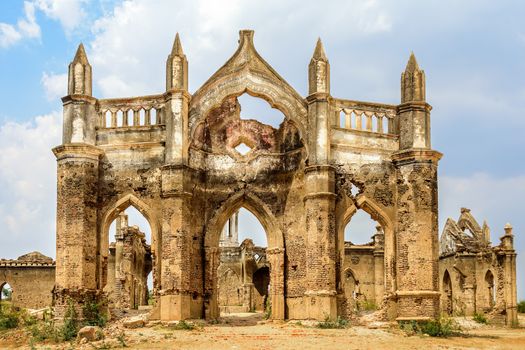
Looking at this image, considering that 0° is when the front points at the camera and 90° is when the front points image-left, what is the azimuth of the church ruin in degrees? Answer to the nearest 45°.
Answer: approximately 0°

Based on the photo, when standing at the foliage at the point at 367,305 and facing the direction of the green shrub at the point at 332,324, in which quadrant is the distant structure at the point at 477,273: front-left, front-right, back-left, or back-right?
back-left

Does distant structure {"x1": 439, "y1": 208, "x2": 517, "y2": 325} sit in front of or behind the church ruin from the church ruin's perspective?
behind

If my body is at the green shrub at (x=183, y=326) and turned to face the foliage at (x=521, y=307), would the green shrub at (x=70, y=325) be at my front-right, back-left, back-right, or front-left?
back-left

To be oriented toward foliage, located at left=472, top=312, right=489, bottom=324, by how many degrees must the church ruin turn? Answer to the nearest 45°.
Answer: approximately 135° to its left
